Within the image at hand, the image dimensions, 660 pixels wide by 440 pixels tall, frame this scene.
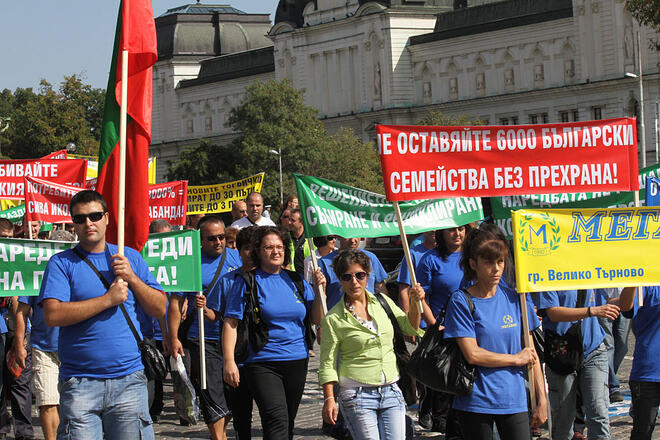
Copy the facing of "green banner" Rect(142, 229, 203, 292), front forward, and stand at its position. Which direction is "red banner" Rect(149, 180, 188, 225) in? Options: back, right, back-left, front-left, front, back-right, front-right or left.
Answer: back

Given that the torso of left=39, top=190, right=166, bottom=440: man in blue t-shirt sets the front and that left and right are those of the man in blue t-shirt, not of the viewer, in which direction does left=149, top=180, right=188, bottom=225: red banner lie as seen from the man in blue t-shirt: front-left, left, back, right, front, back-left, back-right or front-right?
back

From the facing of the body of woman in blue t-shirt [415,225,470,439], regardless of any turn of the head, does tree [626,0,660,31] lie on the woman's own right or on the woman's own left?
on the woman's own left

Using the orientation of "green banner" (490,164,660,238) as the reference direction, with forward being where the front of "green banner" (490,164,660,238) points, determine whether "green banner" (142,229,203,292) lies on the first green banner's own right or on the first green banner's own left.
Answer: on the first green banner's own right

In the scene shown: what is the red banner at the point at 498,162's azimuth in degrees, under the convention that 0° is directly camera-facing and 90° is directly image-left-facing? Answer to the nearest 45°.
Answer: approximately 0°

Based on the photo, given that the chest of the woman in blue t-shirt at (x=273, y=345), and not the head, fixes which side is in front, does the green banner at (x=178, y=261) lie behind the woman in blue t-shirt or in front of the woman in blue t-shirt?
behind

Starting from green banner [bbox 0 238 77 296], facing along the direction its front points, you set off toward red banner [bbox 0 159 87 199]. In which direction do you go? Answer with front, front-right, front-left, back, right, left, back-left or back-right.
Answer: back

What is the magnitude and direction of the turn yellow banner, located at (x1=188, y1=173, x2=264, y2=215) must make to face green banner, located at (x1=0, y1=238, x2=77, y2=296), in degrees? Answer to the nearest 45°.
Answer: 0° — it already faces it
